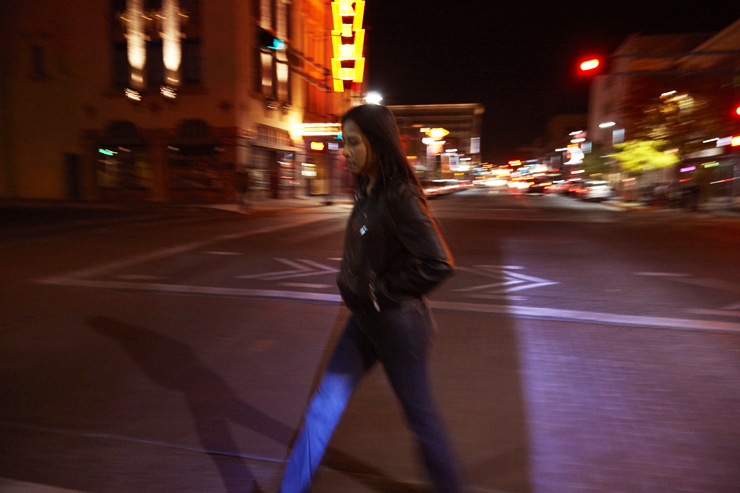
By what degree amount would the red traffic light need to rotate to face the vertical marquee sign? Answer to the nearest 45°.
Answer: approximately 135° to its right

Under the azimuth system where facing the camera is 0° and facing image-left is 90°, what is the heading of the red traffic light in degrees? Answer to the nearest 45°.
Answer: approximately 0°

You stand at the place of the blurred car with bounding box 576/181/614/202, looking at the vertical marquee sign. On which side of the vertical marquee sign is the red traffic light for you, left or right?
left

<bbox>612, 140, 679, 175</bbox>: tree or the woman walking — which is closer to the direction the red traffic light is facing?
the woman walking

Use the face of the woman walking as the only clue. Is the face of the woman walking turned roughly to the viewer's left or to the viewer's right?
to the viewer's left

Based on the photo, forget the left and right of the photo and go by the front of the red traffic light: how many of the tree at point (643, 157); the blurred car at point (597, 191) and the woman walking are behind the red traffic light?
2

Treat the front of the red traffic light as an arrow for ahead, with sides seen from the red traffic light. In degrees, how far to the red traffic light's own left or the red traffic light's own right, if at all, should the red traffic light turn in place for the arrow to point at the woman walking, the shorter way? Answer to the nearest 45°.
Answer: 0° — it already faces them

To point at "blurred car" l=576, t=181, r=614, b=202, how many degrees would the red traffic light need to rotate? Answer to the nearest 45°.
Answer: approximately 180°

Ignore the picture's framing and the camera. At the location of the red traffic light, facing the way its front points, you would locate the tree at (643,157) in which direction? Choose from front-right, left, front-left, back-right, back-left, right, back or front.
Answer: back
